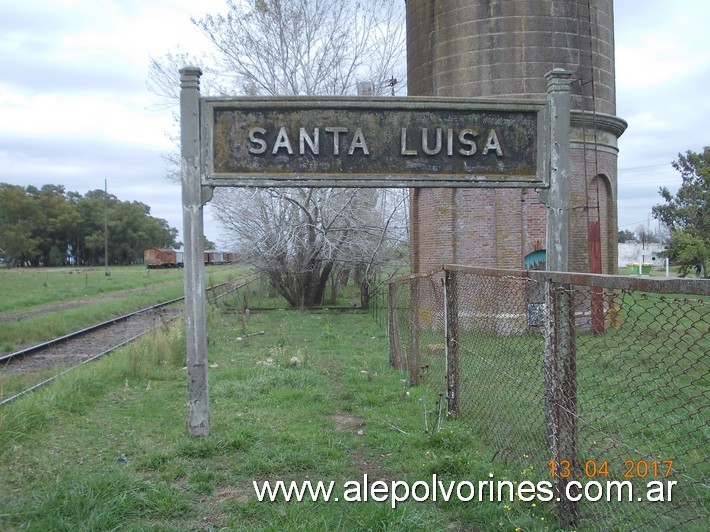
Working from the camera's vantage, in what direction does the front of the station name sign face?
facing the viewer

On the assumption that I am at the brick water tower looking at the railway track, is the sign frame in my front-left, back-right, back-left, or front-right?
front-left

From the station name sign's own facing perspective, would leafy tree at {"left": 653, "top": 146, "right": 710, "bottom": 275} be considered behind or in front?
behind

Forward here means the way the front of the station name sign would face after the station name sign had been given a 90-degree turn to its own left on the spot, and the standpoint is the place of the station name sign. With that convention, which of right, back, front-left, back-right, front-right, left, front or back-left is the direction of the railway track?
back-left

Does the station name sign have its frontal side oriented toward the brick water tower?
no
